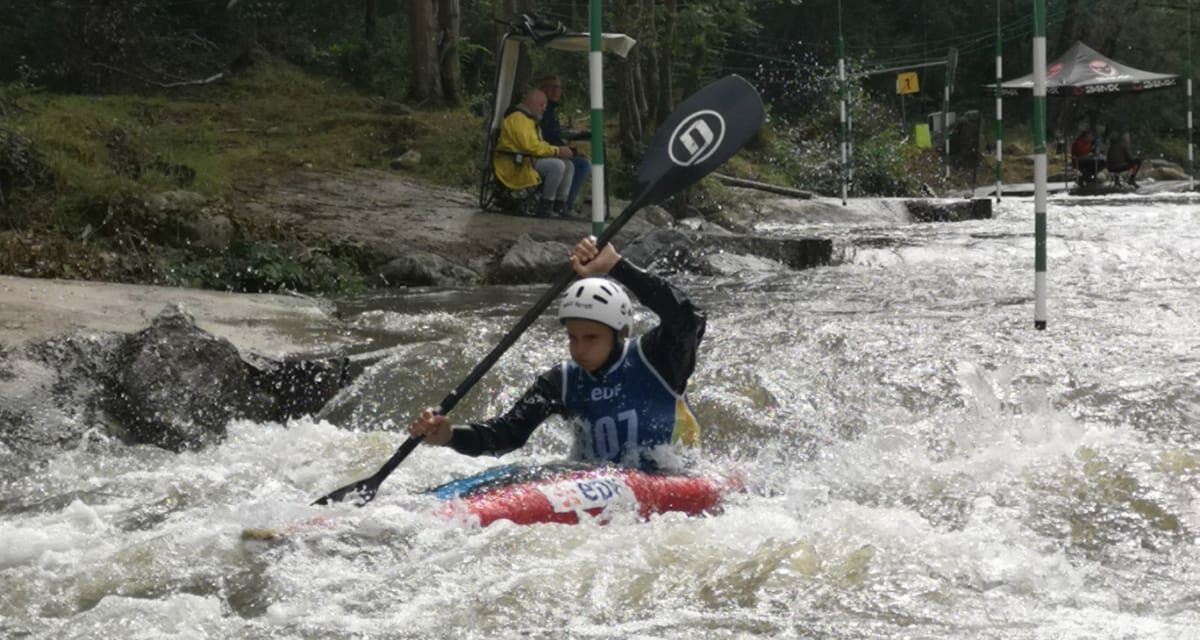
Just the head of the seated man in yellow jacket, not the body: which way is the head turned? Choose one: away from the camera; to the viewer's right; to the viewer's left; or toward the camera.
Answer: to the viewer's right

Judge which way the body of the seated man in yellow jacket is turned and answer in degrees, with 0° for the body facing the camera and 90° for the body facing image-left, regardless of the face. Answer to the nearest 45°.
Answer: approximately 270°

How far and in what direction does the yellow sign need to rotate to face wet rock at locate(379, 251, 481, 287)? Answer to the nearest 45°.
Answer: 0° — it already faces it

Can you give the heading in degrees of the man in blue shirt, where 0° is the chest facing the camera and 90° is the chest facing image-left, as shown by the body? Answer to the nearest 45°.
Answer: approximately 270°

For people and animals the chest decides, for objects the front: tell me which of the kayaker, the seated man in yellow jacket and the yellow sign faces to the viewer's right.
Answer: the seated man in yellow jacket

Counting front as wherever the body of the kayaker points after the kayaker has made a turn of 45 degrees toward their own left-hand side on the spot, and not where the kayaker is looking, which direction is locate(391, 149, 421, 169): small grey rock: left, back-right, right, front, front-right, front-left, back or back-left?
back

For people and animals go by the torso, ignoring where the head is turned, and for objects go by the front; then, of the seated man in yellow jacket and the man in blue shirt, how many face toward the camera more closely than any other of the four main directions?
0

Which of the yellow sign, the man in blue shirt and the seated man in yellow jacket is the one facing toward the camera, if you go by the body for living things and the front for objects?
the yellow sign

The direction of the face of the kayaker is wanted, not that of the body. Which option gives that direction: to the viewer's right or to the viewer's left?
to the viewer's left

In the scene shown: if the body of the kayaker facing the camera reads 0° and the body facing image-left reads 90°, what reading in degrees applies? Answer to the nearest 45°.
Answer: approximately 45°
